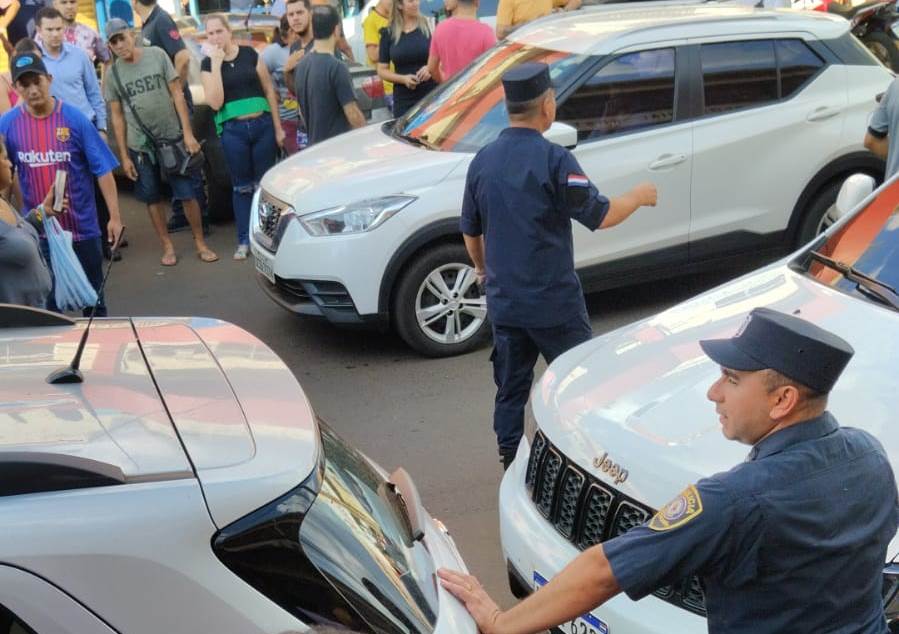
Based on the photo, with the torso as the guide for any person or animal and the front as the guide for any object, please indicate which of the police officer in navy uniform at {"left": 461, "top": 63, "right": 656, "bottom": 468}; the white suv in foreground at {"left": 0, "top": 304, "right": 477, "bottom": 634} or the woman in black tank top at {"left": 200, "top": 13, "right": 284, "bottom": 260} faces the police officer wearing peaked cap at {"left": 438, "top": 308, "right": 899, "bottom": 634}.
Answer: the woman in black tank top

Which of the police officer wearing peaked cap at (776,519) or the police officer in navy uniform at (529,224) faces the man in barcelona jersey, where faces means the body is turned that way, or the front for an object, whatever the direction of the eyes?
the police officer wearing peaked cap

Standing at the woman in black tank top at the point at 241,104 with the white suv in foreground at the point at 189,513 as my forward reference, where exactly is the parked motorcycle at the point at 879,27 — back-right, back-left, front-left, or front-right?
back-left

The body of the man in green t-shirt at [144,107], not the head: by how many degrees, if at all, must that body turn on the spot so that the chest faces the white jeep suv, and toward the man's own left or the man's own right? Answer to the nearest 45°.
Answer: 0° — they already face it

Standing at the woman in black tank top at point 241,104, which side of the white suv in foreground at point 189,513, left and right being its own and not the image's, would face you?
right

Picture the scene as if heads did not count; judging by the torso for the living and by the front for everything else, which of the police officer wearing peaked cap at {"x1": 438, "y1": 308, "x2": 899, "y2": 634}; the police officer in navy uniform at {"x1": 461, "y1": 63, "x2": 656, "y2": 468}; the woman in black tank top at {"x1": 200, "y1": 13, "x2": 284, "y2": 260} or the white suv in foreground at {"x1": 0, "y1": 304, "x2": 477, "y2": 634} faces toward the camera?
the woman in black tank top

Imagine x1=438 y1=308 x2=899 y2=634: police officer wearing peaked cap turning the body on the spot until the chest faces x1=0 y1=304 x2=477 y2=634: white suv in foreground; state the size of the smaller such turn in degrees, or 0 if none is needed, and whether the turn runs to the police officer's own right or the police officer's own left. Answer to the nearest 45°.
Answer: approximately 45° to the police officer's own left
